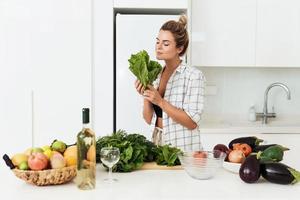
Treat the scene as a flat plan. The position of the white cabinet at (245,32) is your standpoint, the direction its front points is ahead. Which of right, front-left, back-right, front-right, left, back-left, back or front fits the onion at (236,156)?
front

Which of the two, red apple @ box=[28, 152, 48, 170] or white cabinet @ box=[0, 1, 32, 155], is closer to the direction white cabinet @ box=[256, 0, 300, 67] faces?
the red apple

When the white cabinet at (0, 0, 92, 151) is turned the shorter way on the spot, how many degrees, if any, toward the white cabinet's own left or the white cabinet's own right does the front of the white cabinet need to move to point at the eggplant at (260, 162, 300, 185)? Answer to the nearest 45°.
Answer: approximately 45° to the white cabinet's own left

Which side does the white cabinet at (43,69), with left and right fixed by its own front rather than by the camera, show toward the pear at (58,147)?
front

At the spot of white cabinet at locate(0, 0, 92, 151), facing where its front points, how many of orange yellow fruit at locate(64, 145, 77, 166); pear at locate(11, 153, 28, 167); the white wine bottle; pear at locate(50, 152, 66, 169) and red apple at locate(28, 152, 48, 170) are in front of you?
5

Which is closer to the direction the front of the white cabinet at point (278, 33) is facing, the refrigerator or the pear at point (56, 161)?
the pear

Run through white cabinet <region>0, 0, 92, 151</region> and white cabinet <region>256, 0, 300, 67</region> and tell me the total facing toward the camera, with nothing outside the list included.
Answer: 2

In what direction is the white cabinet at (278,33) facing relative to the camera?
toward the camera

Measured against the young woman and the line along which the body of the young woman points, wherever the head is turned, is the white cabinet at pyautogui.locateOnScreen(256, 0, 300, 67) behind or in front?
behind

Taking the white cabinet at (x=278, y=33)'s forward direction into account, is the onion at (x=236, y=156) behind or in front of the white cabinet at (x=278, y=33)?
in front

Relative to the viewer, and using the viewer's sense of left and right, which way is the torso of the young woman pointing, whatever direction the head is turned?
facing the viewer and to the left of the viewer

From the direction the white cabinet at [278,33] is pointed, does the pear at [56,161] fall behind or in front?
in front

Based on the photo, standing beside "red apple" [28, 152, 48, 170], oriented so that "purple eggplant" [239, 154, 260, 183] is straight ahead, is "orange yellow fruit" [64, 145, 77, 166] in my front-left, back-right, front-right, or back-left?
front-left

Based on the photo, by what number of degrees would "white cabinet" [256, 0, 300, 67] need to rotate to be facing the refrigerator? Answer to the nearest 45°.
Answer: approximately 45° to its right

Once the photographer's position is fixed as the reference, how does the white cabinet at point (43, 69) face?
facing the viewer
